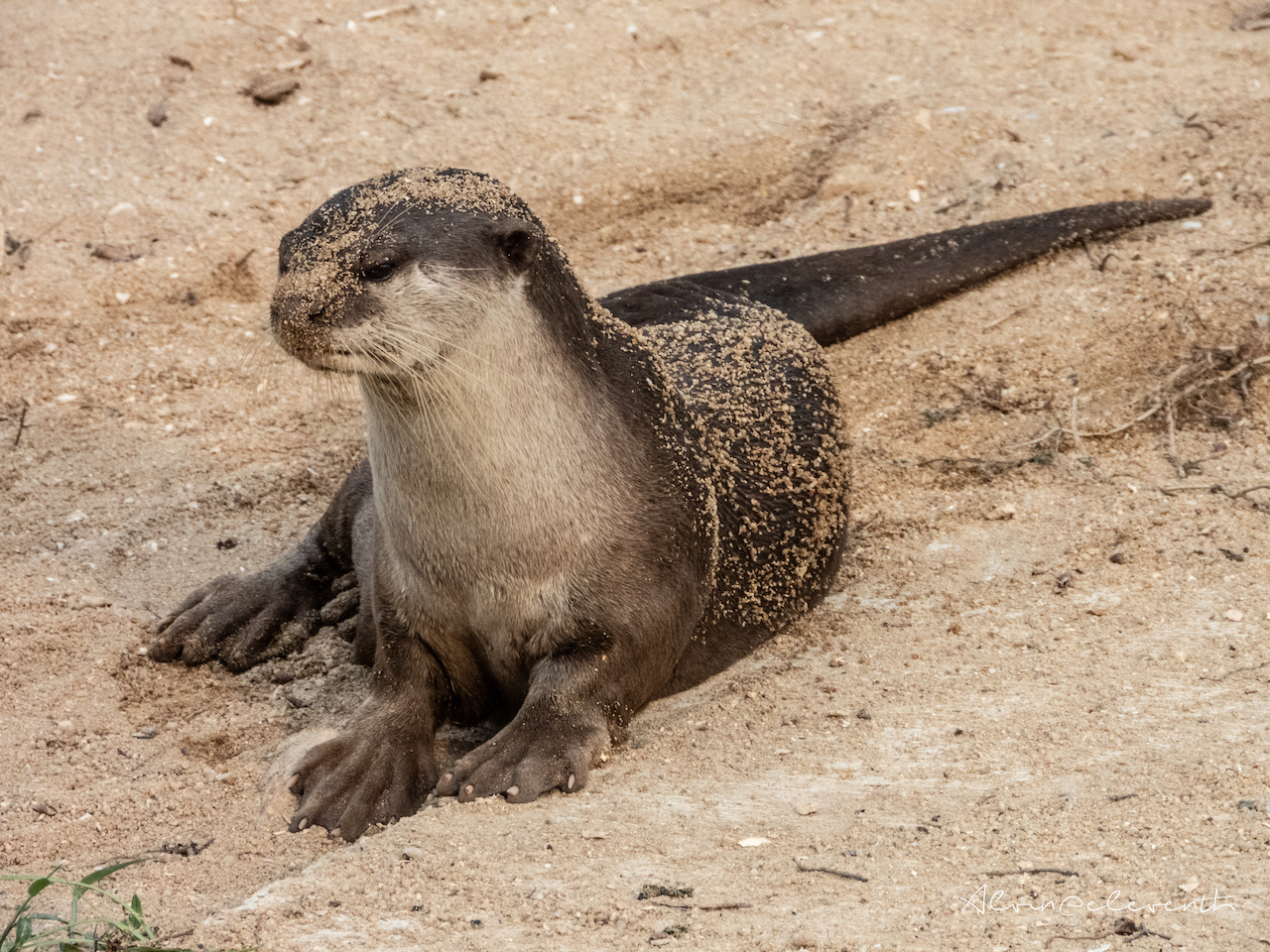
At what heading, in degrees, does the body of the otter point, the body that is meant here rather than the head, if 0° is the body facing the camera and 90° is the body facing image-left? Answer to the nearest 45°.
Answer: approximately 45°

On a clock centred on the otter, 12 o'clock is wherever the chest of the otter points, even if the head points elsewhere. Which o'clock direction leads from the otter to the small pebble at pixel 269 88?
The small pebble is roughly at 4 o'clock from the otter.

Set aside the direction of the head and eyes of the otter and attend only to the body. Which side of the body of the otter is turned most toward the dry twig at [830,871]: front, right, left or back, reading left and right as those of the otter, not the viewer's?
left

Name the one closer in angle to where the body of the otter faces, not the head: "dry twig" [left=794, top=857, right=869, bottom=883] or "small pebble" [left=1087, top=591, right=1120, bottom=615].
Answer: the dry twig

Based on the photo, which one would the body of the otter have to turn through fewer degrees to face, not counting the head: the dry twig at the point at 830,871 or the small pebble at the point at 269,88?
the dry twig

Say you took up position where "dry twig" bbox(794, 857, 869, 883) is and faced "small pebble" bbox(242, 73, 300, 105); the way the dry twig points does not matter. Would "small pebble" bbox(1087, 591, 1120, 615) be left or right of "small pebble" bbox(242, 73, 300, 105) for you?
right
